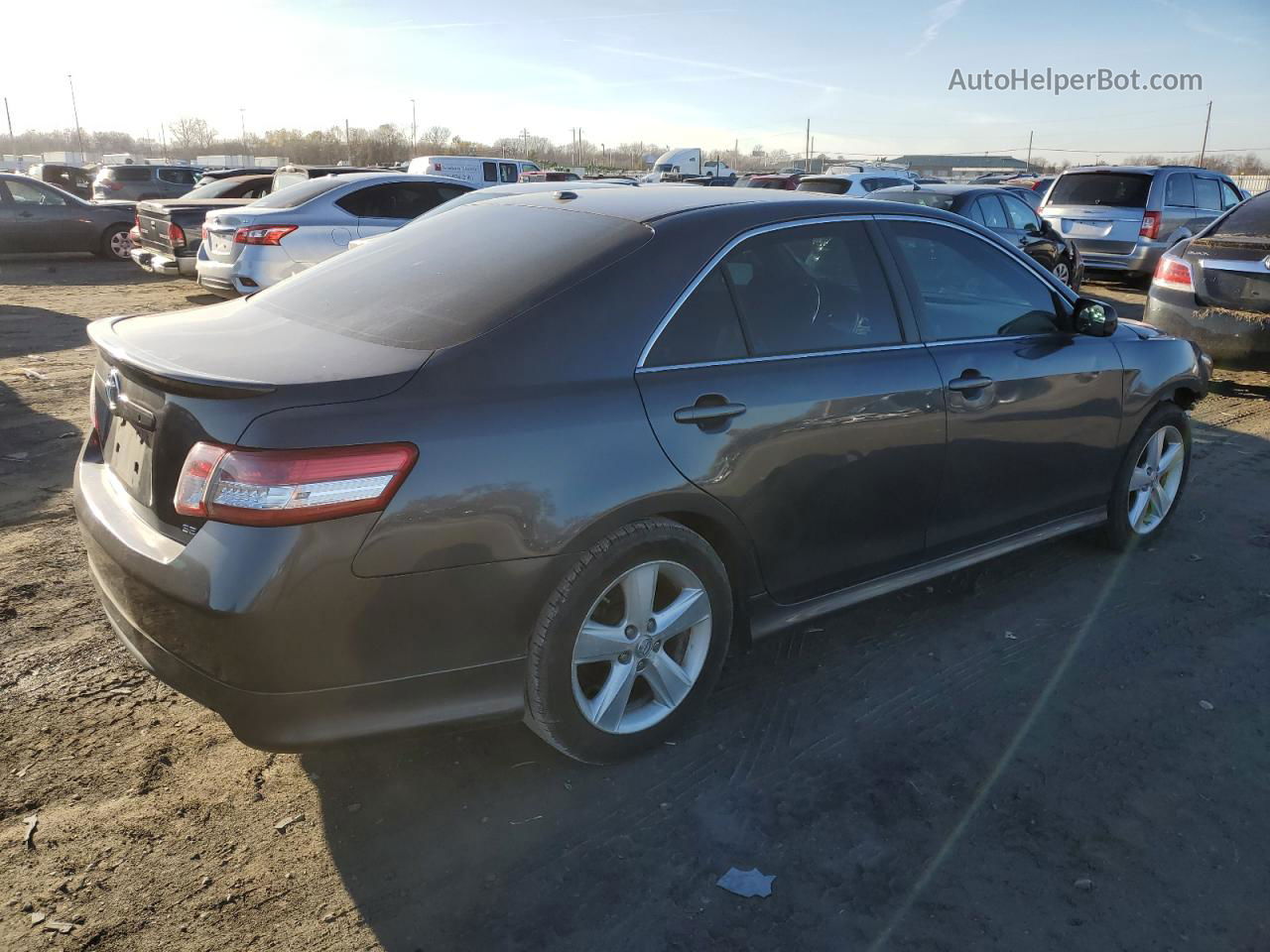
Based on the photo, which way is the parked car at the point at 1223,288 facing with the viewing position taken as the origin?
facing away from the viewer and to the right of the viewer

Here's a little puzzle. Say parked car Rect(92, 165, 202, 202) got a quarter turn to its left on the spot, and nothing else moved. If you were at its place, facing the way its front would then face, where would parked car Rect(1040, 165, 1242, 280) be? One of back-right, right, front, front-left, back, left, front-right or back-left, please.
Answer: back

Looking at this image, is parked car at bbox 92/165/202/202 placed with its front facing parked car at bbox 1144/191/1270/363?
no

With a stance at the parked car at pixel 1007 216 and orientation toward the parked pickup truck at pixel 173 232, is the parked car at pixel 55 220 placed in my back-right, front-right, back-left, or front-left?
front-right

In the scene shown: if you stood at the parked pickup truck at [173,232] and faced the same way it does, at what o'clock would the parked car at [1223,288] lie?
the parked car at [1223,288] is roughly at 3 o'clock from the parked pickup truck at [173,232].

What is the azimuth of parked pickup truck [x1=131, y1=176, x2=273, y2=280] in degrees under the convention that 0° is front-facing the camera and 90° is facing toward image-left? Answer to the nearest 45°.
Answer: approximately 225°

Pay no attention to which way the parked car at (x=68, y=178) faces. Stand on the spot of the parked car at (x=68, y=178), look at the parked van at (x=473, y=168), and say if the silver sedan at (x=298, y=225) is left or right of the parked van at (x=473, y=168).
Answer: right

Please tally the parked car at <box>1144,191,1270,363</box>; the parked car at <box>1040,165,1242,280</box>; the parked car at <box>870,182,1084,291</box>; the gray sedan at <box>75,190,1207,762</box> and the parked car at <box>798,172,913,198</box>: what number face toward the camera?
0

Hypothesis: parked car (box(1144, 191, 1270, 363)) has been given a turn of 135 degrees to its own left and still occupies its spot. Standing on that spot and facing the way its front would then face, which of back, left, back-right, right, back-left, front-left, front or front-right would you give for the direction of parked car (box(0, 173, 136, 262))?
front

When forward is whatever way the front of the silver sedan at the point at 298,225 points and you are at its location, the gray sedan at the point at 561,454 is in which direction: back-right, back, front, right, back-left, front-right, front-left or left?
back-right

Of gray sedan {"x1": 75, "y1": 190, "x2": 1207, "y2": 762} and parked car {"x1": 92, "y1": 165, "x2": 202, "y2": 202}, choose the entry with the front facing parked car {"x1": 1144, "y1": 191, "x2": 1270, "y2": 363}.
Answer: the gray sedan

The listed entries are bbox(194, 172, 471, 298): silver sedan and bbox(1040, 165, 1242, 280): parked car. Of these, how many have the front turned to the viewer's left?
0

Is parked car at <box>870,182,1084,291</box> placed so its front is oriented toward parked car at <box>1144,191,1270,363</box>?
no

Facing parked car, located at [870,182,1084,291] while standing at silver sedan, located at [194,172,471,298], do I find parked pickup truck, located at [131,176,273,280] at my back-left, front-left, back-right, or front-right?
back-left

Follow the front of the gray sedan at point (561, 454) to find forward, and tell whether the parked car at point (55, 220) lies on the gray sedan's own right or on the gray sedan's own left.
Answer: on the gray sedan's own left
